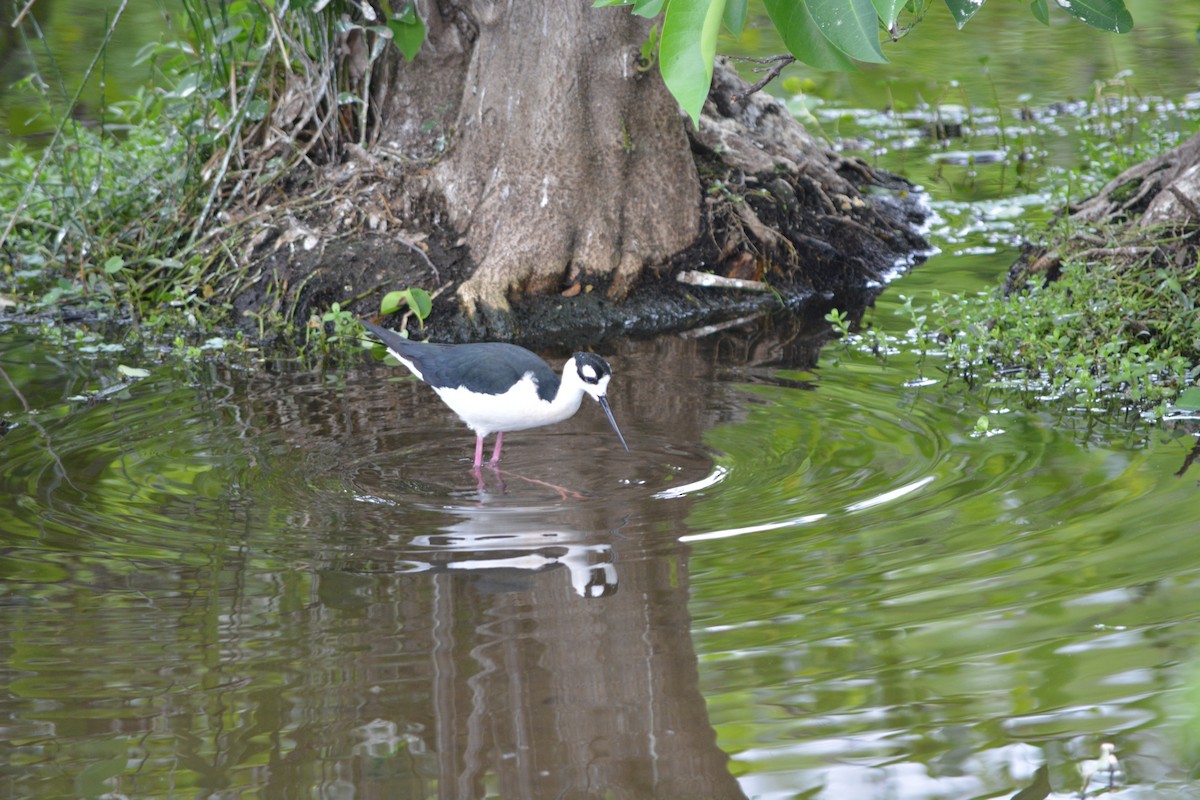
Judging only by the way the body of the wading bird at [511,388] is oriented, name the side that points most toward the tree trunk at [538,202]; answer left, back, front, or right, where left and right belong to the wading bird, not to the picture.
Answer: left

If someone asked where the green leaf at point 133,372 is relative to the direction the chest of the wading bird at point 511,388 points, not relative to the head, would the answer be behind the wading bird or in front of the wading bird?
behind

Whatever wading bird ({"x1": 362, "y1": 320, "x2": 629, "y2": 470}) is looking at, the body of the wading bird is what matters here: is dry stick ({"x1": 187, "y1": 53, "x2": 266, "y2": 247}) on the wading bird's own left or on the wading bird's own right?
on the wading bird's own left

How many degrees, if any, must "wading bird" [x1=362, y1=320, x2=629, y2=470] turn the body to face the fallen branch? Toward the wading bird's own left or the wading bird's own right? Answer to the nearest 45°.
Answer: approximately 45° to the wading bird's own left

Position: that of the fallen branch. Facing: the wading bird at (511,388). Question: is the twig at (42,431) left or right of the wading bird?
right

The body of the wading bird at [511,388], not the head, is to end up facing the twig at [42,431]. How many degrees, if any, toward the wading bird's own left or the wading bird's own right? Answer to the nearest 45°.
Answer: approximately 180°

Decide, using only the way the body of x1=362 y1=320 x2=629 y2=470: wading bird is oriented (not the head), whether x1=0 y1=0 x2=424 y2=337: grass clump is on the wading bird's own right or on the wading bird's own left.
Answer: on the wading bird's own left

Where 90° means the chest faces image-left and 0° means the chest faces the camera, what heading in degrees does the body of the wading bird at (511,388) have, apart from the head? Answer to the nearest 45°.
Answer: approximately 270°

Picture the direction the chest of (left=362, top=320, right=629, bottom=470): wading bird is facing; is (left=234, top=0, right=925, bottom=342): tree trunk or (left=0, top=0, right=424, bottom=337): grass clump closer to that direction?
the tree trunk
